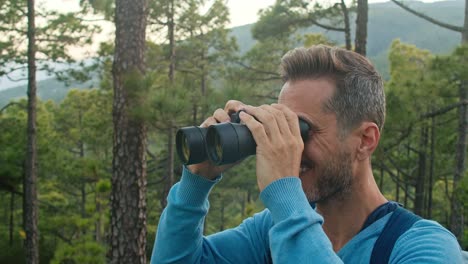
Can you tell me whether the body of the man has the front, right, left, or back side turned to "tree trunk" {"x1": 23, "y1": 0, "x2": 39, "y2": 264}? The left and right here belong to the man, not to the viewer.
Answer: right

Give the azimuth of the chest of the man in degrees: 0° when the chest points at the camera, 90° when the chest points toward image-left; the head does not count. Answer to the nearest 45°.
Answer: approximately 45°

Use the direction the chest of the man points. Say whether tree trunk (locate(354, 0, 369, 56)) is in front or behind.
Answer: behind

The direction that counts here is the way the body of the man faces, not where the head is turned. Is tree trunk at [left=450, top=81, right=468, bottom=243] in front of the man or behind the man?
behind

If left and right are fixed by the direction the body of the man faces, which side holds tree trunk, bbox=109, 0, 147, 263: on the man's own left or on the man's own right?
on the man's own right

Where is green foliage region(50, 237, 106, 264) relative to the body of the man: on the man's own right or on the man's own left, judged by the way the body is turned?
on the man's own right

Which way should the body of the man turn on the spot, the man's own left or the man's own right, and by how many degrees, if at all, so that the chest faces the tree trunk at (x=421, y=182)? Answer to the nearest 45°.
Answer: approximately 135° to the man's own right
